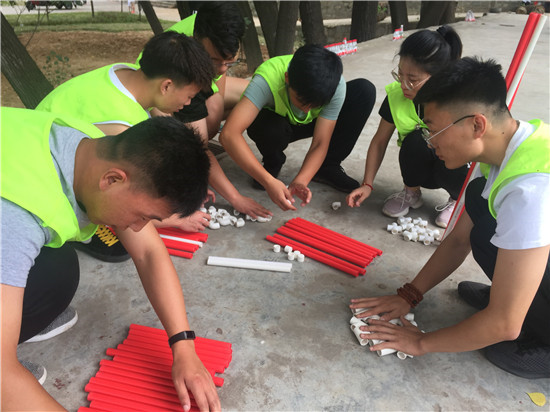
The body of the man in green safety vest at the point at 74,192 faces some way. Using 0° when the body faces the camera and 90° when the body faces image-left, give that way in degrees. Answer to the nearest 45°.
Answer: approximately 270°

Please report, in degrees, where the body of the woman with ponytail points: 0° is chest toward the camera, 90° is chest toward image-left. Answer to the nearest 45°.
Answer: approximately 45°

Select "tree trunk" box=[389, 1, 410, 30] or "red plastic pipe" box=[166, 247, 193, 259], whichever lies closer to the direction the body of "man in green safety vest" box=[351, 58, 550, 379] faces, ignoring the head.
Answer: the red plastic pipe

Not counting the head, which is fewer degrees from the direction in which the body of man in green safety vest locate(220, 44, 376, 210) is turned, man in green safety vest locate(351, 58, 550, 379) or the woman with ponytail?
the man in green safety vest

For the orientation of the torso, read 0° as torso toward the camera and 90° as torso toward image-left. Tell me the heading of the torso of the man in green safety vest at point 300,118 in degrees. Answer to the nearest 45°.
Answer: approximately 0°

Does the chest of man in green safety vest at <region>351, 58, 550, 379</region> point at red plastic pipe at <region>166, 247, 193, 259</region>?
yes

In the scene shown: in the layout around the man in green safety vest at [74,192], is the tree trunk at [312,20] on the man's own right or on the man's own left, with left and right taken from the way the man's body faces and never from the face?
on the man's own left

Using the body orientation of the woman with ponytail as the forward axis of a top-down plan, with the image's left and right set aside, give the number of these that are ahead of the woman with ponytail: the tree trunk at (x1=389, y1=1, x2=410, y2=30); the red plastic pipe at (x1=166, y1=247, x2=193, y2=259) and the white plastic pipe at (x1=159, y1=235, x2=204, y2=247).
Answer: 2

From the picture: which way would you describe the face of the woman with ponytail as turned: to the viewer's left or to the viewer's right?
to the viewer's left

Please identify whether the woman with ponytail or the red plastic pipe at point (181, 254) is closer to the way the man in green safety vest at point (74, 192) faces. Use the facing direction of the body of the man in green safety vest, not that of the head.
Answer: the woman with ponytail

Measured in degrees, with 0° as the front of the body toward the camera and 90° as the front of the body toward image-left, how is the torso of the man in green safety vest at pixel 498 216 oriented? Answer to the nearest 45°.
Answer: approximately 90°

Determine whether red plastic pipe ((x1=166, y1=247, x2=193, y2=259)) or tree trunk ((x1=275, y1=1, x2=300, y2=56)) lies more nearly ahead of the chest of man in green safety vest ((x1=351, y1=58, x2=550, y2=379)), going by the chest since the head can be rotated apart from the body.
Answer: the red plastic pipe

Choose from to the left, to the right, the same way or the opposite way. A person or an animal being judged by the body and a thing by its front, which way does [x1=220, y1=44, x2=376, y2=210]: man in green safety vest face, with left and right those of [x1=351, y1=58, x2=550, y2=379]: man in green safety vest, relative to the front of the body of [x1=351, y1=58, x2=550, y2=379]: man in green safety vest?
to the left

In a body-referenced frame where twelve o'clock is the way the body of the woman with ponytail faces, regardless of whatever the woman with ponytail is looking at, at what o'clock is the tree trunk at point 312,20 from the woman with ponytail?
The tree trunk is roughly at 4 o'clock from the woman with ponytail.

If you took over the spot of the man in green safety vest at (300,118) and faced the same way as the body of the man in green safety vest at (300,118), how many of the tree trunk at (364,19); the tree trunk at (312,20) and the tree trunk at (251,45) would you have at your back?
3
